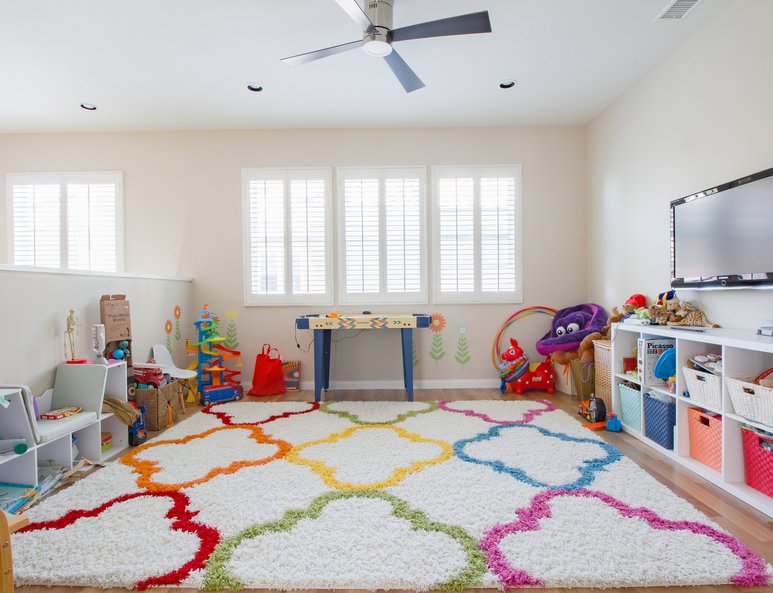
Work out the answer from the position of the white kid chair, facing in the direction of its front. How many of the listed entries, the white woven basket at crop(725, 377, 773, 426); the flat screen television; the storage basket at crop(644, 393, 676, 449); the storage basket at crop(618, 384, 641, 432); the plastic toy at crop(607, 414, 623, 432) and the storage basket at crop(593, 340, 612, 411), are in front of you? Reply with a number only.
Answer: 6

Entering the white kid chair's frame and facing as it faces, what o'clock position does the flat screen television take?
The flat screen television is roughly at 12 o'clock from the white kid chair.

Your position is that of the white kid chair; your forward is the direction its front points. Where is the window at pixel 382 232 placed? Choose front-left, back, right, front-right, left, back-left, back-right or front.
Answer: front-left

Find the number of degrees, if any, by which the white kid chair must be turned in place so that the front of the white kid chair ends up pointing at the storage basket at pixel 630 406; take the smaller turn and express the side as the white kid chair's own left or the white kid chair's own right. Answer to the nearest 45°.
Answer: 0° — it already faces it

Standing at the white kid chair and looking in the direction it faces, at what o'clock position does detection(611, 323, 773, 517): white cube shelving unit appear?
The white cube shelving unit is roughly at 12 o'clock from the white kid chair.

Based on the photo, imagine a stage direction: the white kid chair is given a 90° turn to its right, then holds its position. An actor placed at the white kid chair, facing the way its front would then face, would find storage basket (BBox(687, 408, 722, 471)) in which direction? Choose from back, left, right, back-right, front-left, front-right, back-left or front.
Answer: left

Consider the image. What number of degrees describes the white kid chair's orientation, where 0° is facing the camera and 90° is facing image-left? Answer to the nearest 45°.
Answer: approximately 315°

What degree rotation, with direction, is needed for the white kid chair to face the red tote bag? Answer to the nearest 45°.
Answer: approximately 45° to its left

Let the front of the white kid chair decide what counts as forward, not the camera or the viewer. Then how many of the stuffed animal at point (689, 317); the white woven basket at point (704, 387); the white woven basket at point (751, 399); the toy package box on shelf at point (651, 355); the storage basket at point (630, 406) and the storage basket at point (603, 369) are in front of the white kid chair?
6

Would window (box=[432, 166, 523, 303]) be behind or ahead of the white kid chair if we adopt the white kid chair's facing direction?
ahead

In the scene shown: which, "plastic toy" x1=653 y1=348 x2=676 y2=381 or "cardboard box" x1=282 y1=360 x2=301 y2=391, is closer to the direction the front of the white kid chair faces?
the plastic toy

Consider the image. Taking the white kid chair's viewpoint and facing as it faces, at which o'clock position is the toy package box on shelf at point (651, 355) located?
The toy package box on shelf is roughly at 12 o'clock from the white kid chair.

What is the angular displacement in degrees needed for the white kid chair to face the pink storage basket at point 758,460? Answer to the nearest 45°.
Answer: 0° — it already faces it

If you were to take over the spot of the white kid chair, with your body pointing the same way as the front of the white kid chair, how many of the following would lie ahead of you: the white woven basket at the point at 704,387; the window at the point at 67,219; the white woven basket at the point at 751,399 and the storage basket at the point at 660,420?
3

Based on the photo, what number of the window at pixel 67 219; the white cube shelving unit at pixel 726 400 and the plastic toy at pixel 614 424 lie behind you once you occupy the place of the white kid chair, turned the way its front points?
1
